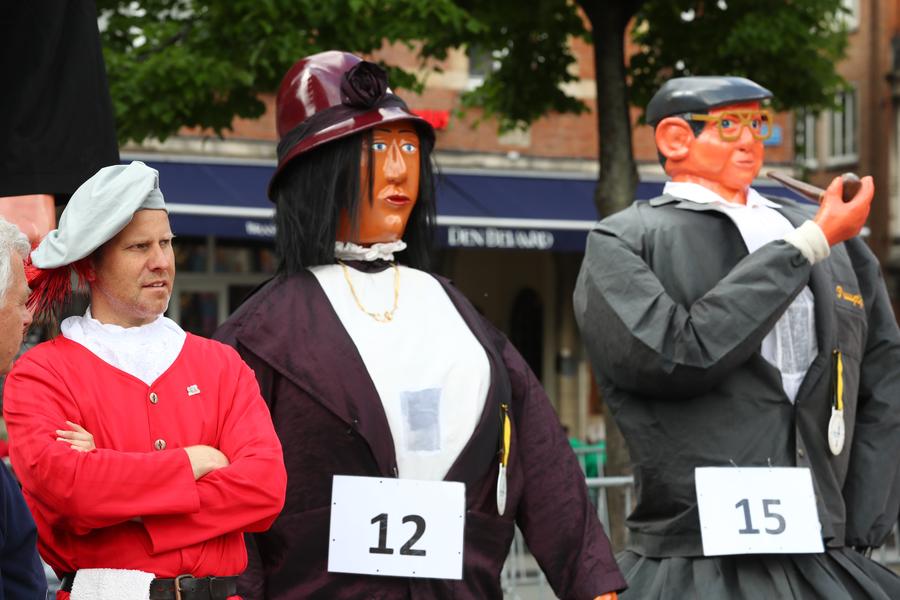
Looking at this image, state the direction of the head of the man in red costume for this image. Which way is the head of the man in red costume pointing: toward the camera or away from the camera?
toward the camera

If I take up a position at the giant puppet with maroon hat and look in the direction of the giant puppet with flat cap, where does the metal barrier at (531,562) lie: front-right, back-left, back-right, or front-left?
front-left

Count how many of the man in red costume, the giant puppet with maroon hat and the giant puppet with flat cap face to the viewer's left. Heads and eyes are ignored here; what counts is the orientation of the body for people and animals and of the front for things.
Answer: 0

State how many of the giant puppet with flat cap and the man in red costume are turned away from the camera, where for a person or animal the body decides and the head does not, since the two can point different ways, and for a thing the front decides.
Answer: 0

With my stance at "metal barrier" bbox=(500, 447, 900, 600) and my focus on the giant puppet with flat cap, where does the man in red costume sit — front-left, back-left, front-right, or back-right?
front-right

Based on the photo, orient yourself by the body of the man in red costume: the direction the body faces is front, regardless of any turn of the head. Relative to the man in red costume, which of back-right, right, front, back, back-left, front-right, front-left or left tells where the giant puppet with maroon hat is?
left

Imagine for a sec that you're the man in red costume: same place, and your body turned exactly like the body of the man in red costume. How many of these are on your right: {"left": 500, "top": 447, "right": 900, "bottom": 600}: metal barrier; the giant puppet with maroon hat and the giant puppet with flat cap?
0

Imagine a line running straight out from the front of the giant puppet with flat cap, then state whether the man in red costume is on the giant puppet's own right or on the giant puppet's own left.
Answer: on the giant puppet's own right

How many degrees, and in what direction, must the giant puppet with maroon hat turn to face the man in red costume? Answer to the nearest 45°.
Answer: approximately 90° to its right

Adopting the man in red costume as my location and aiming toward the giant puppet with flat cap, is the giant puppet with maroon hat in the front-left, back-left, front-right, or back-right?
front-left

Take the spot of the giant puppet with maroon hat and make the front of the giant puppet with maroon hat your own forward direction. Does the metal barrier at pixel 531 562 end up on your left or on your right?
on your left

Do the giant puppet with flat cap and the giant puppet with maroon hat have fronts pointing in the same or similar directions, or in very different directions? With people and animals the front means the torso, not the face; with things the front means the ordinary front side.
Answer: same or similar directions

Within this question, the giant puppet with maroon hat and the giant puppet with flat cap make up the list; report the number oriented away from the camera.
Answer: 0

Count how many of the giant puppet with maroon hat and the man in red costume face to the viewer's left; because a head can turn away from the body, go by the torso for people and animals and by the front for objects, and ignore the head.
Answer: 0

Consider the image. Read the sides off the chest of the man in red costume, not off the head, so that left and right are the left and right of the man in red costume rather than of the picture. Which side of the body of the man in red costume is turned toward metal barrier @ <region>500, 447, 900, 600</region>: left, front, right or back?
left

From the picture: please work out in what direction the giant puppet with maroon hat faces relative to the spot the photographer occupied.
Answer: facing the viewer and to the right of the viewer

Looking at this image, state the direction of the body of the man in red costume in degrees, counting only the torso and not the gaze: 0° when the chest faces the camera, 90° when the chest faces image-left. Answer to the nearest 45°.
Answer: approximately 315°
